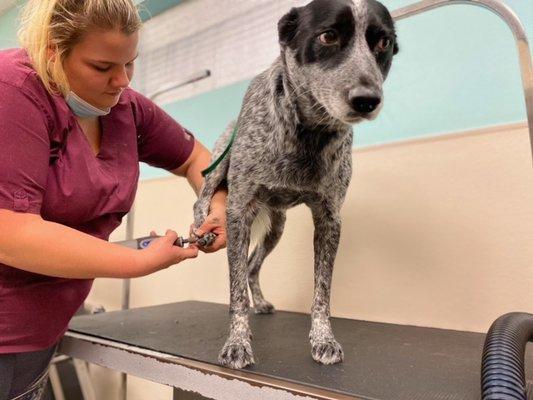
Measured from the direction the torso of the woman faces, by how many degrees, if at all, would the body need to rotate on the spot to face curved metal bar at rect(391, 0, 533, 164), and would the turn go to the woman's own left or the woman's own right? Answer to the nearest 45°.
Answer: approximately 45° to the woman's own left

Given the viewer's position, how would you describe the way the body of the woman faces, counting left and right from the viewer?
facing the viewer and to the right of the viewer

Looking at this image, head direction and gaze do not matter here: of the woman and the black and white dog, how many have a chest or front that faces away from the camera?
0

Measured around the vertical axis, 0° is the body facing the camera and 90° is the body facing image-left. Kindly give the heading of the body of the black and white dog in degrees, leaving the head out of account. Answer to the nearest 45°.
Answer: approximately 315°
